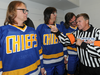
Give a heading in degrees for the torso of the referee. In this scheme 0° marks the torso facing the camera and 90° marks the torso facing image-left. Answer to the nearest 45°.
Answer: approximately 45°
